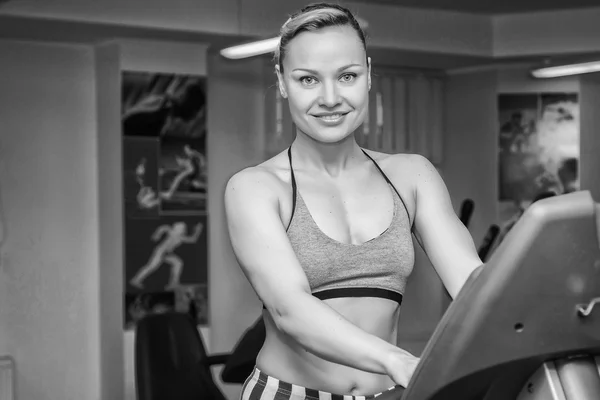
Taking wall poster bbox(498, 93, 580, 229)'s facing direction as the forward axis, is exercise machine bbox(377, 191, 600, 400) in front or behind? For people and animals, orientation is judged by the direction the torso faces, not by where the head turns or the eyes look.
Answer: in front

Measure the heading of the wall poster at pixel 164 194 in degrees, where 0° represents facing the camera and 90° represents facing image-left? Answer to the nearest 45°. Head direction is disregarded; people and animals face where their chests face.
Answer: approximately 0°

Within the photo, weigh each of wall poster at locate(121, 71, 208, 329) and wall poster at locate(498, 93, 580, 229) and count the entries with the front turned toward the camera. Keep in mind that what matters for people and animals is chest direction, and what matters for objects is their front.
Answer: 2

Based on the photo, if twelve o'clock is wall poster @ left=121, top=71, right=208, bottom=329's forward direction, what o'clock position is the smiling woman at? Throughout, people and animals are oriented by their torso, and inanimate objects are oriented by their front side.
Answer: The smiling woman is roughly at 12 o'clock from the wall poster.

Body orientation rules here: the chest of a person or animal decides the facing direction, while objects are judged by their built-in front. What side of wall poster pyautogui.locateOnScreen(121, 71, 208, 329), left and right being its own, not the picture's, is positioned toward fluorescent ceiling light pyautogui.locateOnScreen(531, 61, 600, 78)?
left

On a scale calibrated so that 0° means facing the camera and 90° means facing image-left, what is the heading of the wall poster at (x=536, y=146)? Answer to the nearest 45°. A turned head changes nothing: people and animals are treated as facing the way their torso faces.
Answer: approximately 0°

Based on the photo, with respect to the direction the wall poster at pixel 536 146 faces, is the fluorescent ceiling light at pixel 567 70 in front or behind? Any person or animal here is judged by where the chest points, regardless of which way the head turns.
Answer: in front

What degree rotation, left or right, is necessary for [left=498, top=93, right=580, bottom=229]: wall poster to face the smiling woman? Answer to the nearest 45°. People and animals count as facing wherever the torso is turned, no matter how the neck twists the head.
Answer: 0° — it already faces them

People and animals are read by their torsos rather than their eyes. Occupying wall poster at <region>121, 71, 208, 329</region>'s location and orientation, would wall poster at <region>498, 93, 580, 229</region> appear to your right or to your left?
on your left
